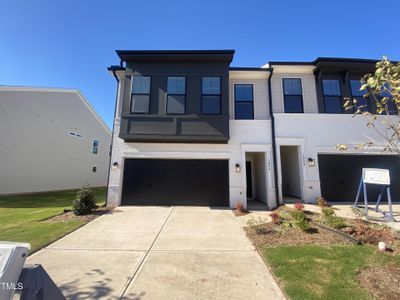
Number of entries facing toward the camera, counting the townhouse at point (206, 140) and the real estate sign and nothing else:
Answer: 2

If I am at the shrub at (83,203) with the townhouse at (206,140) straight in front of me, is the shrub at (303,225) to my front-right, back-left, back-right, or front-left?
front-right

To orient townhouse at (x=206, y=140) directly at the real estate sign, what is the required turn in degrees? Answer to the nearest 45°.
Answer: approximately 90° to its left

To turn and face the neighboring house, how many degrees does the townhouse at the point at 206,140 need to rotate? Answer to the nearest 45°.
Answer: approximately 90° to its right

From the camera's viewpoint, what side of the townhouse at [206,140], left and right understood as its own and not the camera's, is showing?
front

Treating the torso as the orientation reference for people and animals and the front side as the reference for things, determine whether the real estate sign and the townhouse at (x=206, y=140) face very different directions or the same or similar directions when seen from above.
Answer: same or similar directions
